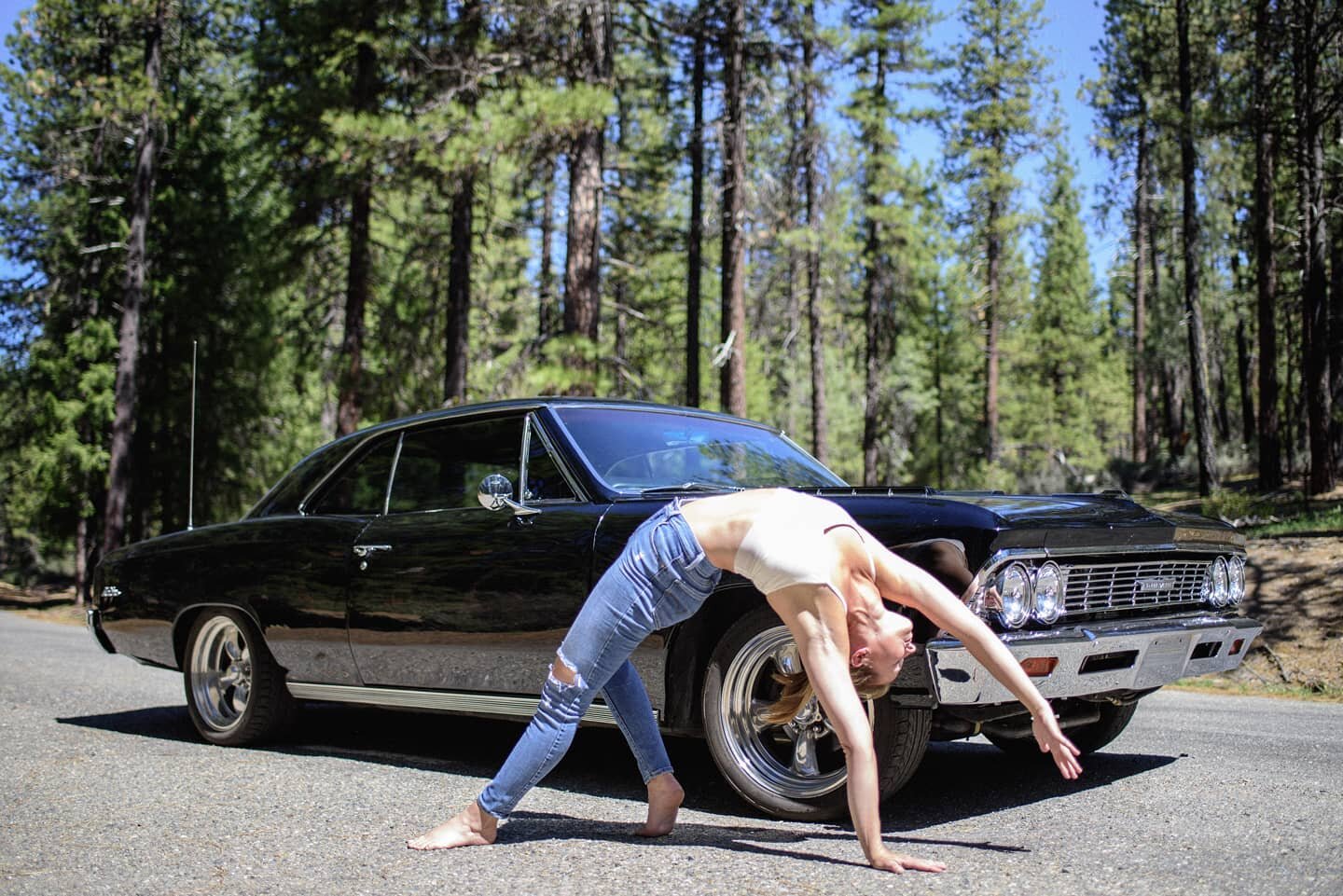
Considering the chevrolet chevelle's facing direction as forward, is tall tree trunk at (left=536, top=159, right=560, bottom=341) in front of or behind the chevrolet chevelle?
behind

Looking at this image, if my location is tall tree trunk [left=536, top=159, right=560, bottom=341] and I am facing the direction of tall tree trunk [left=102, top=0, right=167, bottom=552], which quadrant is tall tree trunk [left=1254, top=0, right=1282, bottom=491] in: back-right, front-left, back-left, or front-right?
front-left

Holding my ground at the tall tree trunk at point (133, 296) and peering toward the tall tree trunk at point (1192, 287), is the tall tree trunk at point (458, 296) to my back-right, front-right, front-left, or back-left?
front-right

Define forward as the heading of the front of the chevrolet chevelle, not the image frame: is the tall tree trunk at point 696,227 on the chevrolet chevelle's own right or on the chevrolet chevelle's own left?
on the chevrolet chevelle's own left

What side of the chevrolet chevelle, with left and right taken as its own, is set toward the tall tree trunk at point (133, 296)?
back

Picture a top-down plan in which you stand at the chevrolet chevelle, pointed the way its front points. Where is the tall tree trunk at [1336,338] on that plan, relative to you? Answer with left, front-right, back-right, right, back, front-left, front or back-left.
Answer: left

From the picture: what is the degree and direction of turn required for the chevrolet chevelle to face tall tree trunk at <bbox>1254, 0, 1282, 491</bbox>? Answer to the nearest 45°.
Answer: approximately 90° to its left

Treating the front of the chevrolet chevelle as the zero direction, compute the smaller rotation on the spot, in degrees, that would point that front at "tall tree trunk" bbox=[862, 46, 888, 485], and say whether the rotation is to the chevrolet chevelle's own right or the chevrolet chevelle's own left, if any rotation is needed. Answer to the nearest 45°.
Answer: approximately 135° to the chevrolet chevelle's own left

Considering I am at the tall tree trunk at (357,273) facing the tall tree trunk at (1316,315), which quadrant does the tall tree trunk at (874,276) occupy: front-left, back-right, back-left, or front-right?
front-left
